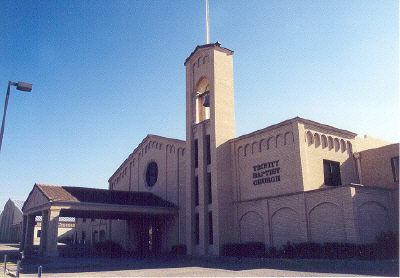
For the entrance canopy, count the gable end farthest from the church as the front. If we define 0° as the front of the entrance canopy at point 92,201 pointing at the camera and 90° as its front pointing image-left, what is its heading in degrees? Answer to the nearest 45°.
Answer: approximately 45°

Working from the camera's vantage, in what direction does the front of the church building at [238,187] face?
facing the viewer and to the left of the viewer
